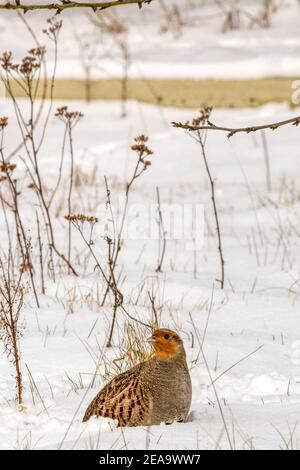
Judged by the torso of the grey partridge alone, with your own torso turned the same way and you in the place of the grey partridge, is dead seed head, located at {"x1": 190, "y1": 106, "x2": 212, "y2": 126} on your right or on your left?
on your left

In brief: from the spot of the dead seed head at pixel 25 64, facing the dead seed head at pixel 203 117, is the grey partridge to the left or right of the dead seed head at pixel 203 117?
right
